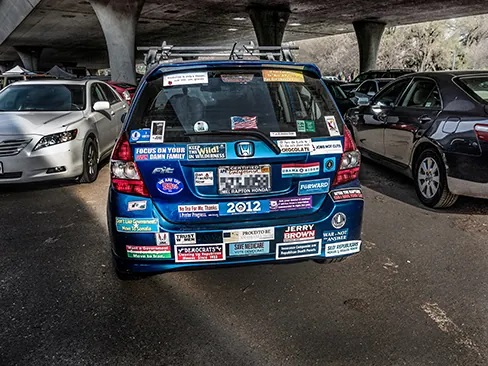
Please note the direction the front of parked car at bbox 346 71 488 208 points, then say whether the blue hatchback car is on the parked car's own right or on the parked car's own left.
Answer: on the parked car's own left

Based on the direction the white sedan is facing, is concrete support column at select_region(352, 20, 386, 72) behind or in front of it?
behind

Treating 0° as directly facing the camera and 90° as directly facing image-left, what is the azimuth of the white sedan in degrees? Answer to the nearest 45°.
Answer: approximately 45°

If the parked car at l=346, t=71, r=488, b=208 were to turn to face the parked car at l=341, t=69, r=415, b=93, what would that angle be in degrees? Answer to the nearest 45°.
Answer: approximately 45° to its right

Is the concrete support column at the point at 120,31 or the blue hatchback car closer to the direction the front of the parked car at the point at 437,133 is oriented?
the concrete support column

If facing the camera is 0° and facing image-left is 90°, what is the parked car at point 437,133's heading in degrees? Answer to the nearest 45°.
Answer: approximately 135°

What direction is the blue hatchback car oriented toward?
away from the camera

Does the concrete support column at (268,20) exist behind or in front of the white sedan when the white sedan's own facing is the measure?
behind

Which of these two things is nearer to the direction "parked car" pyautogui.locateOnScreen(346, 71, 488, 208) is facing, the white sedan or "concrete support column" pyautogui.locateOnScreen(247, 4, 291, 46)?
the concrete support column
